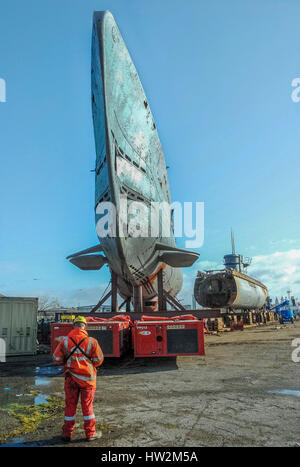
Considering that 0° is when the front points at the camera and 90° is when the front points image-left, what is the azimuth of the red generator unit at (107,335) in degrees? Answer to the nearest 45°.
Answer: approximately 0°

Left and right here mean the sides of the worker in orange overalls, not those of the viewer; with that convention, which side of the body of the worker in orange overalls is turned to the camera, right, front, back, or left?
back

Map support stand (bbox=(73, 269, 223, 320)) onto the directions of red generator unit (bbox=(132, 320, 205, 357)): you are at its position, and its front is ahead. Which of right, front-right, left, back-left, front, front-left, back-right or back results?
back
